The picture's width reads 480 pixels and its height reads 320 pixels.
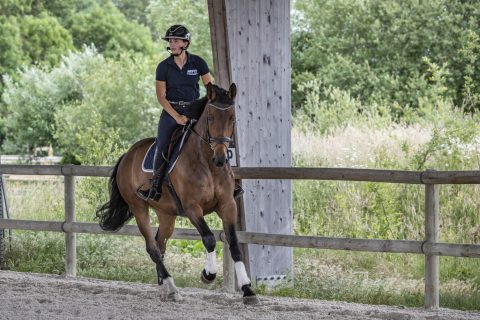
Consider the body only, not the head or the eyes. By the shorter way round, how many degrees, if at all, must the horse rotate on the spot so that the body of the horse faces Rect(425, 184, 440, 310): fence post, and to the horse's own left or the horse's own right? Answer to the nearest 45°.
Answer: approximately 45° to the horse's own left

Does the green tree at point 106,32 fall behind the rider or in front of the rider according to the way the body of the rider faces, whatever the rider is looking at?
behind

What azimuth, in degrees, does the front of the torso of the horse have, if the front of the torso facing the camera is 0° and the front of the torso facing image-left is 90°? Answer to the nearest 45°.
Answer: approximately 315°

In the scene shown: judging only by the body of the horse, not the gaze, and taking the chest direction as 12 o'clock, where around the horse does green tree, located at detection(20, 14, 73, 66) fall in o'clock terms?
The green tree is roughly at 7 o'clock from the horse.

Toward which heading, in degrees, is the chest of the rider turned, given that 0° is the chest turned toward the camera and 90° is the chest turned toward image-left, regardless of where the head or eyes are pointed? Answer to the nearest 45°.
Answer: approximately 0°

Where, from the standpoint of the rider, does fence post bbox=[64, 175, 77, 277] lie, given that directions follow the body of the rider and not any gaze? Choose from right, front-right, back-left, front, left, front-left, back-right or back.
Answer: back-right

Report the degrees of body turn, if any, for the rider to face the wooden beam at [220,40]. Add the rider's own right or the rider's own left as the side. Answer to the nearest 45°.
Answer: approximately 135° to the rider's own left
